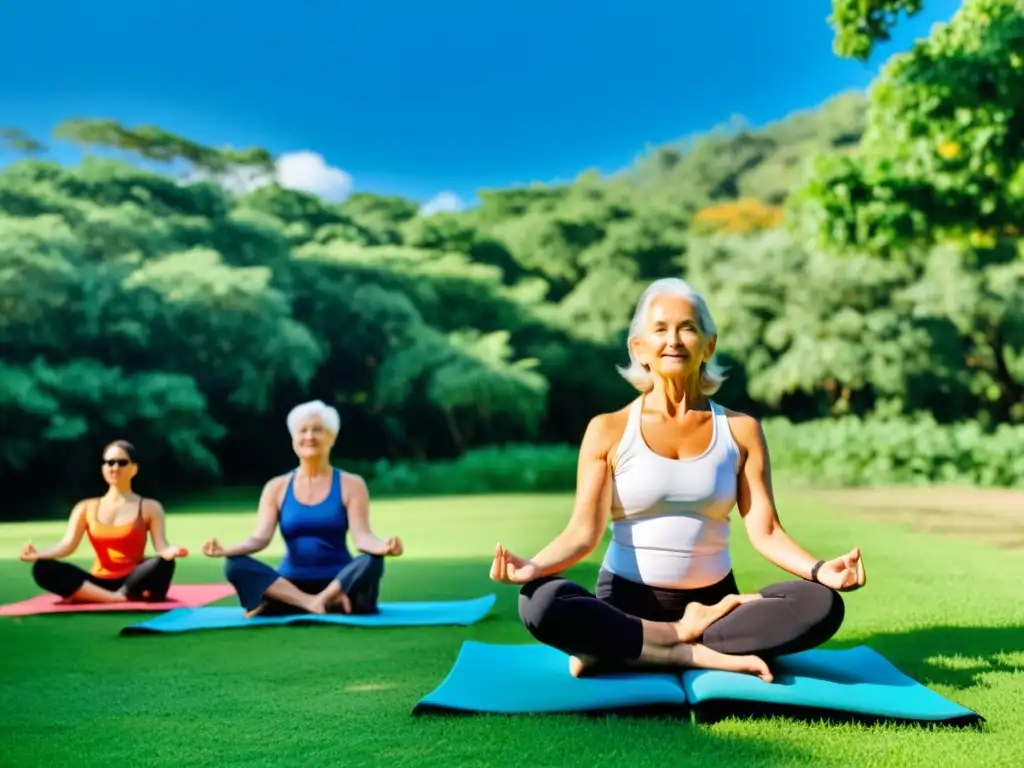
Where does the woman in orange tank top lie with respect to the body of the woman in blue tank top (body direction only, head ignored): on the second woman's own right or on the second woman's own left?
on the second woman's own right

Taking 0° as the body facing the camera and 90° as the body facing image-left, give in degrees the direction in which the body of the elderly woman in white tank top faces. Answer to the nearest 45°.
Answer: approximately 0°

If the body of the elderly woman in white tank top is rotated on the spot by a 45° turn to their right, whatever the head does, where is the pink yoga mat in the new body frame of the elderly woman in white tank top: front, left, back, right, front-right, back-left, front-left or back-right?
right

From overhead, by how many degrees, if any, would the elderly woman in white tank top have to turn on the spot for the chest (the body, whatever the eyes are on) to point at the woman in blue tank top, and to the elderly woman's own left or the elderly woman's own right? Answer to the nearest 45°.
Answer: approximately 135° to the elderly woman's own right

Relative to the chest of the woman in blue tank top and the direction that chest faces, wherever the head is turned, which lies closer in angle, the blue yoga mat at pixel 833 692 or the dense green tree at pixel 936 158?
the blue yoga mat

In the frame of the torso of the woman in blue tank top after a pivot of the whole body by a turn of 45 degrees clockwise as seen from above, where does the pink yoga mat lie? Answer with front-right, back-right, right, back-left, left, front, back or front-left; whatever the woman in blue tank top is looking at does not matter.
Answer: right

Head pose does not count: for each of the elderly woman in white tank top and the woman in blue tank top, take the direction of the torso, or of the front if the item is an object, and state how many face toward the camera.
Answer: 2

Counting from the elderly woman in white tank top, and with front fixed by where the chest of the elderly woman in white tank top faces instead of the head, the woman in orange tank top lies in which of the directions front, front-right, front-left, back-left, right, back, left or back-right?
back-right
